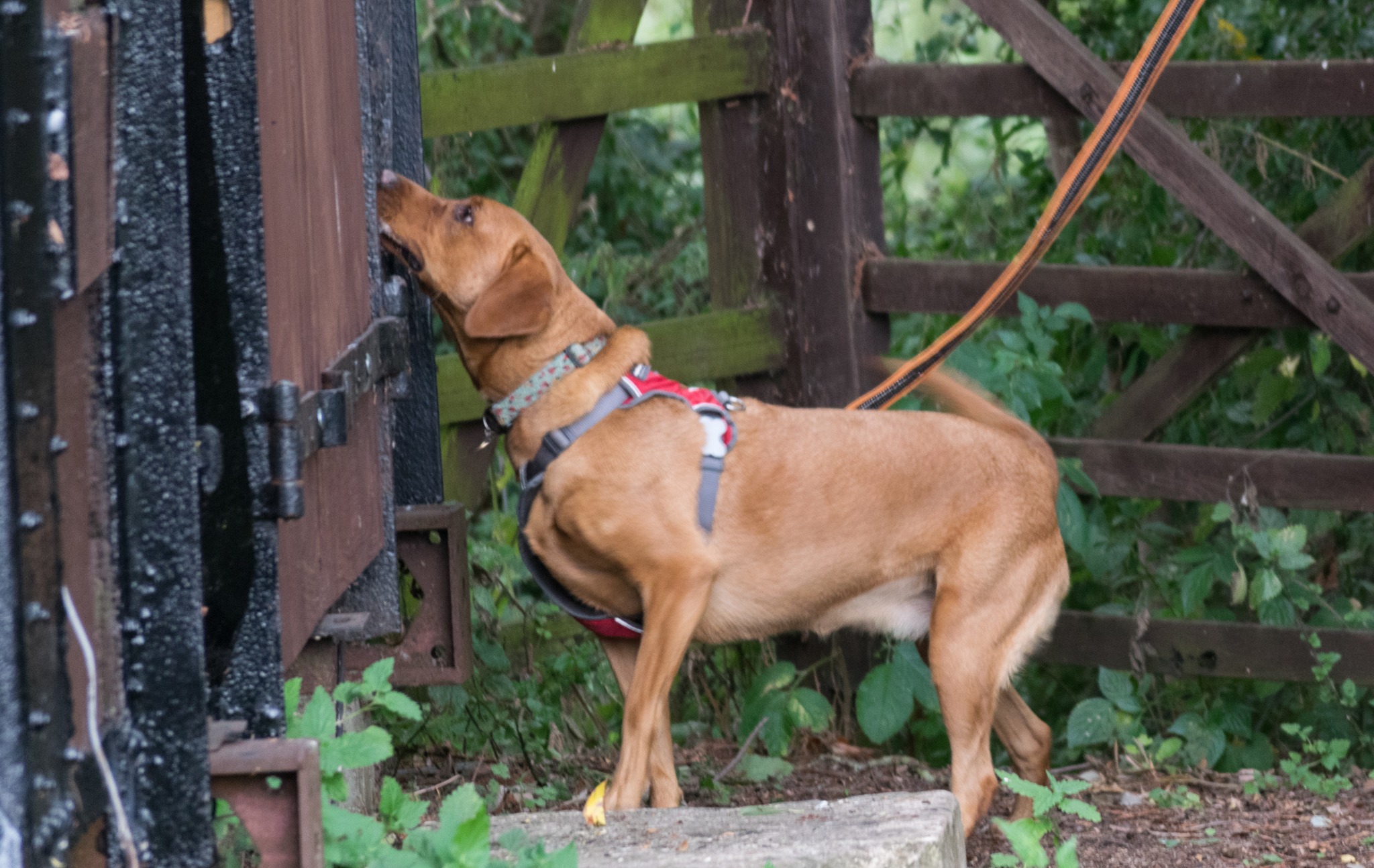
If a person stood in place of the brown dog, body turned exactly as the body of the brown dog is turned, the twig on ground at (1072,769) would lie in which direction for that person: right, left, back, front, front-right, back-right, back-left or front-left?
back-right

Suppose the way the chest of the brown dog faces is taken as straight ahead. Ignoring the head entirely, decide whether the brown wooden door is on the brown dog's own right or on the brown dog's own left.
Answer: on the brown dog's own left

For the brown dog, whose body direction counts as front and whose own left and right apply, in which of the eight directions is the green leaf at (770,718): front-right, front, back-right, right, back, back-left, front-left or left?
right

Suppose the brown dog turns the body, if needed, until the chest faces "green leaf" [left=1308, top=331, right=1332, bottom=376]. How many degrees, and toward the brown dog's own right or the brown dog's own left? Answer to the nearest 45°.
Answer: approximately 135° to the brown dog's own right

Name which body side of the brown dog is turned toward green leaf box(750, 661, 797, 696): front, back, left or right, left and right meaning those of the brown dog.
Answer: right

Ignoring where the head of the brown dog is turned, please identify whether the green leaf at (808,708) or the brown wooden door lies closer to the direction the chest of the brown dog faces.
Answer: the brown wooden door

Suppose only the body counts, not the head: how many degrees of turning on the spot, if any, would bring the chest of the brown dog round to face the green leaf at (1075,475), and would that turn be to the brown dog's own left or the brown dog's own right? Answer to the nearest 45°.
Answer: approximately 135° to the brown dog's own right

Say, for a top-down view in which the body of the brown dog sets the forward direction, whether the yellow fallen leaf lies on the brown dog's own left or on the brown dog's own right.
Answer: on the brown dog's own left

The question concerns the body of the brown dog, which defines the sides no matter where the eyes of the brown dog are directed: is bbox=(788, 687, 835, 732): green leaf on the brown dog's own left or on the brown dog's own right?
on the brown dog's own right

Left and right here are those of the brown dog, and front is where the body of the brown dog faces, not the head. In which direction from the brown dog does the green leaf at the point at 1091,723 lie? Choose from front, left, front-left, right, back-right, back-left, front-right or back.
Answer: back-right

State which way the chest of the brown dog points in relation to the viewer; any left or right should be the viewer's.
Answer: facing to the left of the viewer
